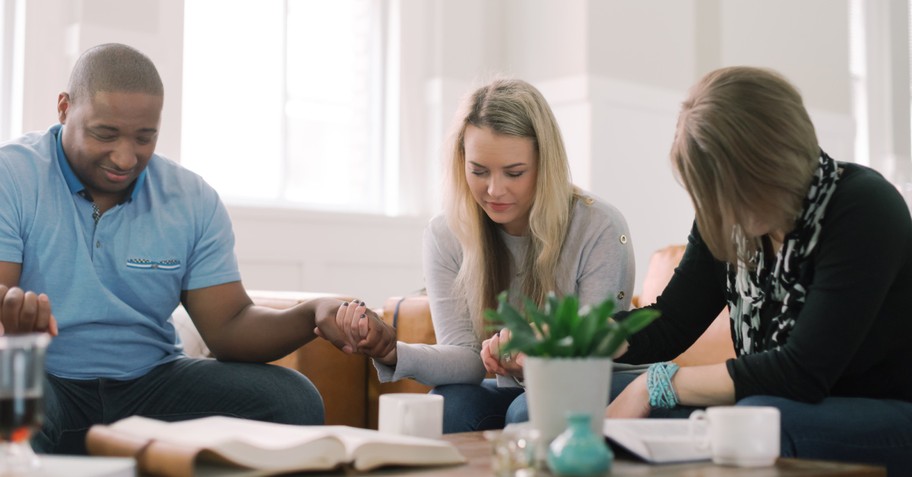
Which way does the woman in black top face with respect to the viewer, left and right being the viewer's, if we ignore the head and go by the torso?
facing the viewer and to the left of the viewer

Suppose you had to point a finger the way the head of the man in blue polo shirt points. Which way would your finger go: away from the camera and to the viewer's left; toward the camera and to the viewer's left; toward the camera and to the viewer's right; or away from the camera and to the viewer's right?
toward the camera and to the viewer's right

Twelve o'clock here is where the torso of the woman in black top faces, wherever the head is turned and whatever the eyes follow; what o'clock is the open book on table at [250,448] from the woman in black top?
The open book on table is roughly at 12 o'clock from the woman in black top.

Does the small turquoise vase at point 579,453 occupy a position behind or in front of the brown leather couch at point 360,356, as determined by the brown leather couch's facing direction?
in front

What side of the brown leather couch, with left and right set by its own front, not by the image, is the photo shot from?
front

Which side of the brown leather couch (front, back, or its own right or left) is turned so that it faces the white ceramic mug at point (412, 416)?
front

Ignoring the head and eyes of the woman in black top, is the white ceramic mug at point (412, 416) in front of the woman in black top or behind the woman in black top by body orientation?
in front
